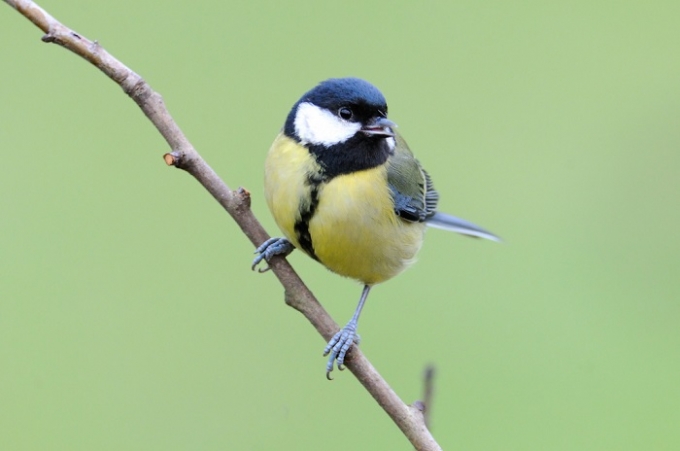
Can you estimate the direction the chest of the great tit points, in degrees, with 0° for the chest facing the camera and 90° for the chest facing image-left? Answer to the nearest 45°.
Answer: approximately 45°
